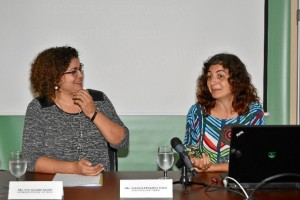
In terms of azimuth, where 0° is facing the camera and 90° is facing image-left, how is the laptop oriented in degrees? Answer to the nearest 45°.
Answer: approximately 180°

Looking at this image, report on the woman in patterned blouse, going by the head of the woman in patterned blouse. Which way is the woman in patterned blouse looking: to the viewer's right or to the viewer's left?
to the viewer's left

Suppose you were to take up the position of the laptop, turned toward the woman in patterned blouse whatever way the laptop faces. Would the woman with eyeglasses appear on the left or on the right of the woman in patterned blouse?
left

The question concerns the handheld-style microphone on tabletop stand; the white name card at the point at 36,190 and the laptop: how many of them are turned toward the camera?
1

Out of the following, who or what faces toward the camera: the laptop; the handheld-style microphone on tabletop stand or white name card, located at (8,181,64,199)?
the white name card

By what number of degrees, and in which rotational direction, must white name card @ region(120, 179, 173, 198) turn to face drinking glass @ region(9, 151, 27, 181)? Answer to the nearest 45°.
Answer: approximately 90° to its right

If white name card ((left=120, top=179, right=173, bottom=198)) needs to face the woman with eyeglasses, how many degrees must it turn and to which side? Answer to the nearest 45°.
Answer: approximately 135° to its right

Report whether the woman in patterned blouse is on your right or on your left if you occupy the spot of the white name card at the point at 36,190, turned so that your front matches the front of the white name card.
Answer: on your left

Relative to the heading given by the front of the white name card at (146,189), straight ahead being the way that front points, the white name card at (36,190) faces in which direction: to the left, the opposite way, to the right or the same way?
the same way

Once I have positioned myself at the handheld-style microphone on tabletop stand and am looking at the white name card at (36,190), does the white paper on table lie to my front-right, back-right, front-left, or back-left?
front-right

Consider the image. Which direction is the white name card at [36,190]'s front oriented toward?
toward the camera
